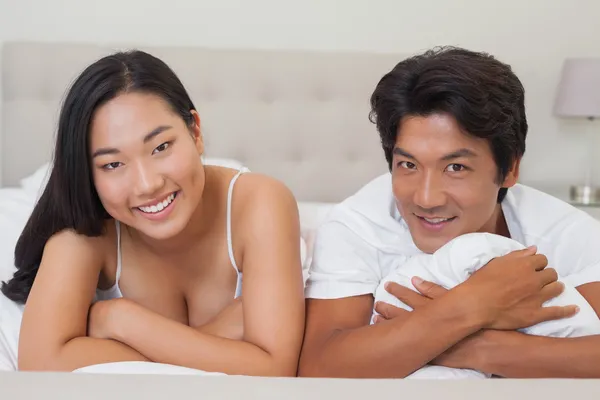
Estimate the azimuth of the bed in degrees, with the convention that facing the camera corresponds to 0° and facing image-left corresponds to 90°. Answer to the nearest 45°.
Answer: approximately 0°

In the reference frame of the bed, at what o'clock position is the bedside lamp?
The bedside lamp is roughly at 9 o'clock from the bed.

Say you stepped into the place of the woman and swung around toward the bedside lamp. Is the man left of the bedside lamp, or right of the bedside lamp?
right
